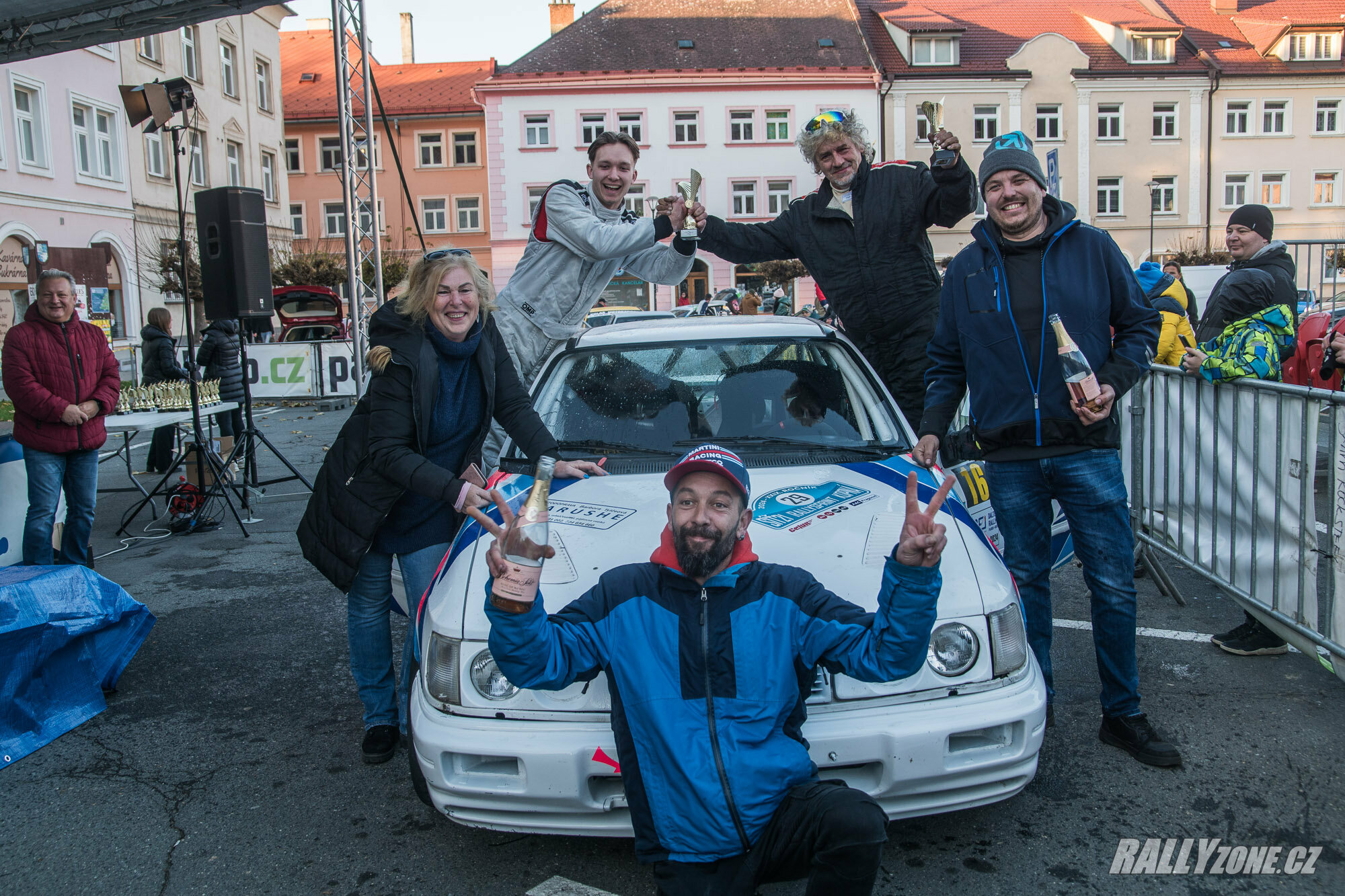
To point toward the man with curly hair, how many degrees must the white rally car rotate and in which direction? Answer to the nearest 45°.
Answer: approximately 180°

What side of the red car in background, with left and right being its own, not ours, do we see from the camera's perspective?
back

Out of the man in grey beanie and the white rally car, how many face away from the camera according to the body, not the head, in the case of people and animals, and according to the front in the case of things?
0

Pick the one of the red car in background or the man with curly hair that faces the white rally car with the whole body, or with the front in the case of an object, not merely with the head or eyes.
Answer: the man with curly hair

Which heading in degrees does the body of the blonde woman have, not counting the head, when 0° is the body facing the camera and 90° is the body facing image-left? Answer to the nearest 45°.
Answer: approximately 315°

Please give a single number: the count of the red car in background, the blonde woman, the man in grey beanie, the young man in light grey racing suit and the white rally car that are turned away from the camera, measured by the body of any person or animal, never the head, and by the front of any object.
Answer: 1

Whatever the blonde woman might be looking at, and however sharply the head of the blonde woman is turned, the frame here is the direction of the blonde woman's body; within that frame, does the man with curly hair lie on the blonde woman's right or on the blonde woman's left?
on the blonde woman's left

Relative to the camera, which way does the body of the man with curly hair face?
toward the camera

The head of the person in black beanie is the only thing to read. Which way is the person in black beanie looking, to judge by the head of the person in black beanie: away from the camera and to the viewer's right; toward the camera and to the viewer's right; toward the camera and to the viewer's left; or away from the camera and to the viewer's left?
toward the camera and to the viewer's left

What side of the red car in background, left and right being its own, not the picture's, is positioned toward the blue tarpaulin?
back

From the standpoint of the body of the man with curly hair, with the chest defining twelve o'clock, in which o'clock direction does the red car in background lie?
The red car in background is roughly at 5 o'clock from the man with curly hair.

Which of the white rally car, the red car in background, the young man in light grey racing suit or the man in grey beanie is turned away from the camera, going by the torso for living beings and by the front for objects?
the red car in background

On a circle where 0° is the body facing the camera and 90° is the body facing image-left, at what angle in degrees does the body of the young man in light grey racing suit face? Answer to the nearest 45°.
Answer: approximately 315°

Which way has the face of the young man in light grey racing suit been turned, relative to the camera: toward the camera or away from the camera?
toward the camera

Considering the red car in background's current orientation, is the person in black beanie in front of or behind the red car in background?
behind

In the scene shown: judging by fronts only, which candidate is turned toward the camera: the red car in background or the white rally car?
the white rally car

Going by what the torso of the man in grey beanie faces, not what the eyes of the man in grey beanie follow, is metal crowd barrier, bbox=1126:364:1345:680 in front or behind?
behind

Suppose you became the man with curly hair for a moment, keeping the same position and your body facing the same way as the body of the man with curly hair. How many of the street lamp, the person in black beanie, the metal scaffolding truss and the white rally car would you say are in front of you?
1

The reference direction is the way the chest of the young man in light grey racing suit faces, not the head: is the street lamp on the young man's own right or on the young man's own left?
on the young man's own left
